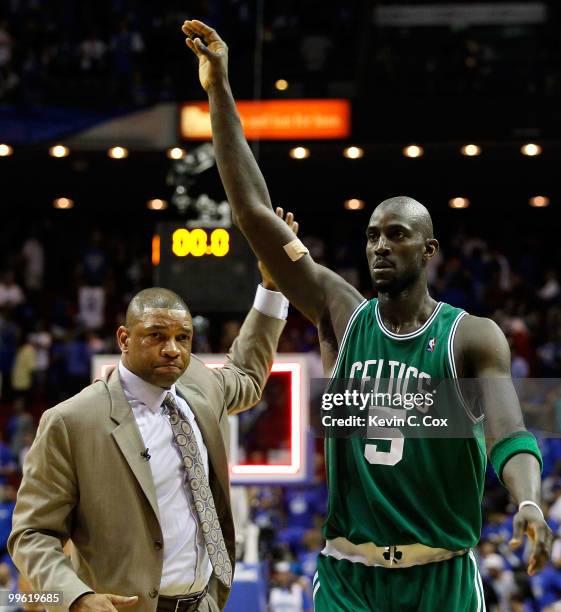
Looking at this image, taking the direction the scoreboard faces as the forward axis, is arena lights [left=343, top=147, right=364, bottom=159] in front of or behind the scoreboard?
behind

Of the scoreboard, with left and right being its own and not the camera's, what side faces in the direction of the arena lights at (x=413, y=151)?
back

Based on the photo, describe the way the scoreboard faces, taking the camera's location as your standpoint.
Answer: facing the viewer

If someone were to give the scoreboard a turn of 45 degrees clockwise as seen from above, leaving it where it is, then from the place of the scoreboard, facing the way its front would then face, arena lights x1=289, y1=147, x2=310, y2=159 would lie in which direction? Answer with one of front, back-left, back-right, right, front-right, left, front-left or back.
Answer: back-right

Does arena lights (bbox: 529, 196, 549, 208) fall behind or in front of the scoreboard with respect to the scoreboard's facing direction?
behind

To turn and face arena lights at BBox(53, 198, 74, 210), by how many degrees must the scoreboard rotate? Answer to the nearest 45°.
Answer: approximately 180°

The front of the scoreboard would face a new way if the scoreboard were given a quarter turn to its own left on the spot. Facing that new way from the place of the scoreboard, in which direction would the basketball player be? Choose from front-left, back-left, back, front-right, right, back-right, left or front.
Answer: right

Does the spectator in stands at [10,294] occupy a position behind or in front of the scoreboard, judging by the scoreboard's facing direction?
behind

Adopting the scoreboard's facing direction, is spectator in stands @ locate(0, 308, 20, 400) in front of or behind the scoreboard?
behind

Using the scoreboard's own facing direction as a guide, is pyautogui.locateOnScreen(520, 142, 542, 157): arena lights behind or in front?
behind

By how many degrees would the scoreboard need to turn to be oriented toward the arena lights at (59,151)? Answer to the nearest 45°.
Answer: approximately 180°

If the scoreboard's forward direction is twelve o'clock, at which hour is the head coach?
The head coach is roughly at 12 o'clock from the scoreboard.

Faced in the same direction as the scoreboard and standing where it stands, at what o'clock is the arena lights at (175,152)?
The arena lights is roughly at 6 o'clock from the scoreboard.
